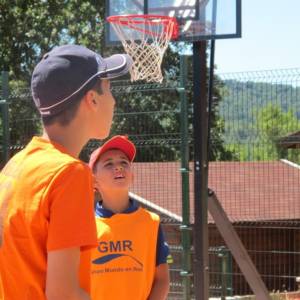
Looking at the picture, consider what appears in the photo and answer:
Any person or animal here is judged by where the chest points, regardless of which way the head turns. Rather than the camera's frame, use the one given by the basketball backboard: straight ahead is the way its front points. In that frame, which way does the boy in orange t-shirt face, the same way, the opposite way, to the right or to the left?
the opposite way

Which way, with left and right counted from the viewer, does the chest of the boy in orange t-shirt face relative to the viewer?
facing away from the viewer and to the right of the viewer

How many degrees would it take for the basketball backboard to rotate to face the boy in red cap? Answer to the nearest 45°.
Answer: approximately 45° to its left

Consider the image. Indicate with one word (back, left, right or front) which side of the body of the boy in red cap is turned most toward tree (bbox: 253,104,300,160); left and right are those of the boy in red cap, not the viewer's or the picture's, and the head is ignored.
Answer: back

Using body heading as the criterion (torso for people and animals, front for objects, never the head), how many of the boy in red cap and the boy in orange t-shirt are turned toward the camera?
1

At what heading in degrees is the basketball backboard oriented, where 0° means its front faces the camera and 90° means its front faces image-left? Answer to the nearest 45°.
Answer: approximately 45°

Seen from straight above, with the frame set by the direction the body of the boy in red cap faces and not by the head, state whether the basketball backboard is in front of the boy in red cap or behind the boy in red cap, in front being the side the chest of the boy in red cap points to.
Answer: behind

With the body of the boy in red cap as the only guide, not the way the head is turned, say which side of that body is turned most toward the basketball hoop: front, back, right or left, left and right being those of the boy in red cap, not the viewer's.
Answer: back

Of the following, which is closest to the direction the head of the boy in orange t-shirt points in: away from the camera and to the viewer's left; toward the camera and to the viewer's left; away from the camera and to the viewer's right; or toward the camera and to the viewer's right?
away from the camera and to the viewer's right

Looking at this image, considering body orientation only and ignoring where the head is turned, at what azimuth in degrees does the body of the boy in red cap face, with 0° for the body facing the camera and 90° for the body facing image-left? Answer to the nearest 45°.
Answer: approximately 0°
